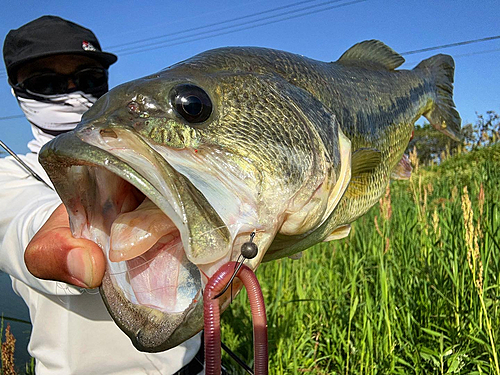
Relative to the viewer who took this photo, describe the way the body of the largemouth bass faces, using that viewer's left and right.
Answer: facing the viewer and to the left of the viewer
